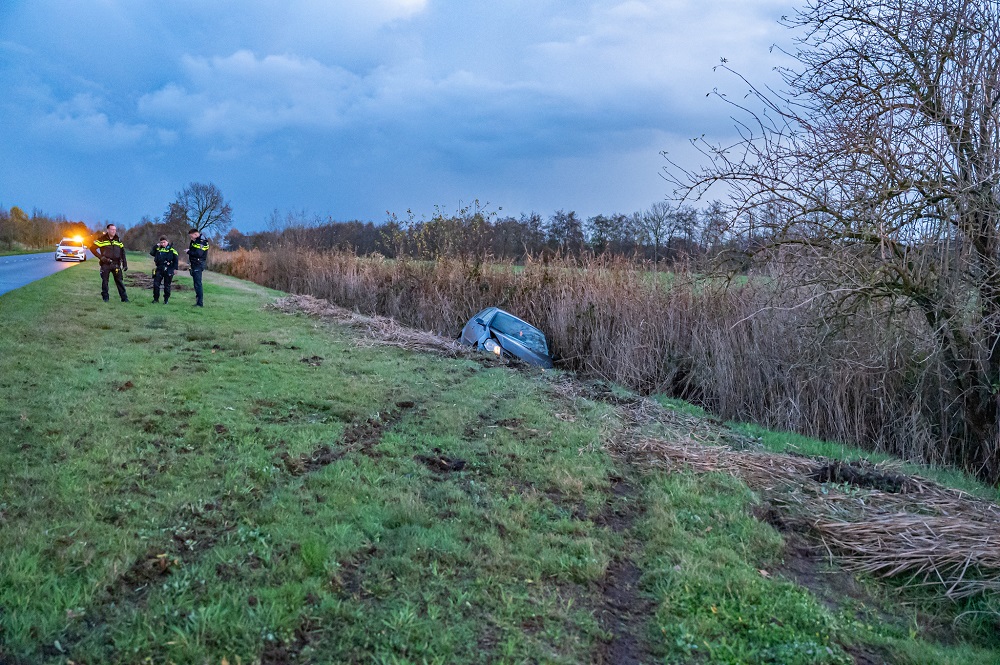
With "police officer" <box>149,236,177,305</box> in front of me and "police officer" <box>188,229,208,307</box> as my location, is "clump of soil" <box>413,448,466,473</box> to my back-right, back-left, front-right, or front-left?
back-left

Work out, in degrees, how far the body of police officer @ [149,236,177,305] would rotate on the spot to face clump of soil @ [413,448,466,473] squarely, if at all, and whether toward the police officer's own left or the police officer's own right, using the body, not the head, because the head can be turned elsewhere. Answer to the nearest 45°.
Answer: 0° — they already face it

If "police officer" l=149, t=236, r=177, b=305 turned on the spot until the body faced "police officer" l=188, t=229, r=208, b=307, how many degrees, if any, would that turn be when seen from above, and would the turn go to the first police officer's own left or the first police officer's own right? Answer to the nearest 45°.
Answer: approximately 45° to the first police officer's own left

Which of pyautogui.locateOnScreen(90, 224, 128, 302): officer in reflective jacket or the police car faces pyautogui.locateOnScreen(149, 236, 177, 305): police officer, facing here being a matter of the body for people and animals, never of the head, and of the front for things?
the police car

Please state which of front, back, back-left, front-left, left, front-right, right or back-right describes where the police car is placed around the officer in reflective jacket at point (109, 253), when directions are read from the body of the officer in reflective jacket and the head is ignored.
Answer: back

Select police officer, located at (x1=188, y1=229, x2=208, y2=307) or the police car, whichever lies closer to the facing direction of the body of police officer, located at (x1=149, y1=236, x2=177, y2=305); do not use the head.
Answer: the police officer

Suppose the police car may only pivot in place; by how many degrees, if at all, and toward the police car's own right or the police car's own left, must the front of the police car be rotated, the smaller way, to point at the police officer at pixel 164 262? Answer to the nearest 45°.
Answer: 0° — it already faces them

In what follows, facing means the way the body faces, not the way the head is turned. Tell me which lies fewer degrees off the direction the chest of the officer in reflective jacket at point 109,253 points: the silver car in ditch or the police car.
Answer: the silver car in ditch

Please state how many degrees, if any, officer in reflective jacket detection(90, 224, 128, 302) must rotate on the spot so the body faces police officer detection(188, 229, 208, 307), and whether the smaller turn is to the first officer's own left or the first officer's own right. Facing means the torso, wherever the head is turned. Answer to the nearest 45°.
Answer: approximately 90° to the first officer's own left
